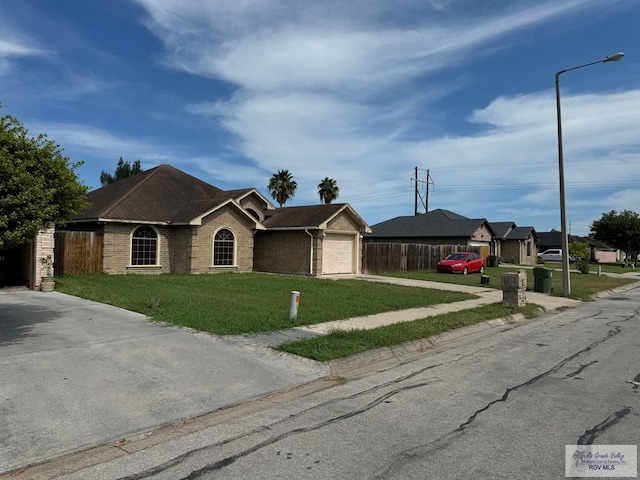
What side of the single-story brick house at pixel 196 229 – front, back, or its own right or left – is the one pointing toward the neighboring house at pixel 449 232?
left

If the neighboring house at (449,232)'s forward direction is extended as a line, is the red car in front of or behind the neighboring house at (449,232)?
in front

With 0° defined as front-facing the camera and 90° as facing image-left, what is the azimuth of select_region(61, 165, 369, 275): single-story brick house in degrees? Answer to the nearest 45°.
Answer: approximately 315°

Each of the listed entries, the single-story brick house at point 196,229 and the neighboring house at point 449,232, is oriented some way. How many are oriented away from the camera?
0

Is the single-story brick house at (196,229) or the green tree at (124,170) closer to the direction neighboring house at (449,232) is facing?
the single-story brick house

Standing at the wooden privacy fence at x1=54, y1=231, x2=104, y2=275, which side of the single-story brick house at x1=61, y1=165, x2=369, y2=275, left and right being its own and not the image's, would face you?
right

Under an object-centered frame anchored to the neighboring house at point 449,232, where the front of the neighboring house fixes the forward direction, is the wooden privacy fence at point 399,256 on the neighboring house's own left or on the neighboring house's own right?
on the neighboring house's own right

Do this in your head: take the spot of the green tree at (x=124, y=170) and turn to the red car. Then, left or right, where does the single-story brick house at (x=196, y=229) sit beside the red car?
right

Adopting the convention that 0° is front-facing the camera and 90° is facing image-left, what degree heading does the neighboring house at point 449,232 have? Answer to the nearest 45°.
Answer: approximately 315°

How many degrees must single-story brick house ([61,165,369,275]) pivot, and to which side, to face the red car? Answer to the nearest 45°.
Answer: approximately 45° to its left

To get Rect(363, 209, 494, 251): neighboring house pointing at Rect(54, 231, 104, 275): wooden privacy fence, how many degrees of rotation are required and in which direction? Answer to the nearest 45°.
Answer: approximately 90° to its right

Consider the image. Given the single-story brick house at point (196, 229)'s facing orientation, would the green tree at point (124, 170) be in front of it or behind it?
behind
